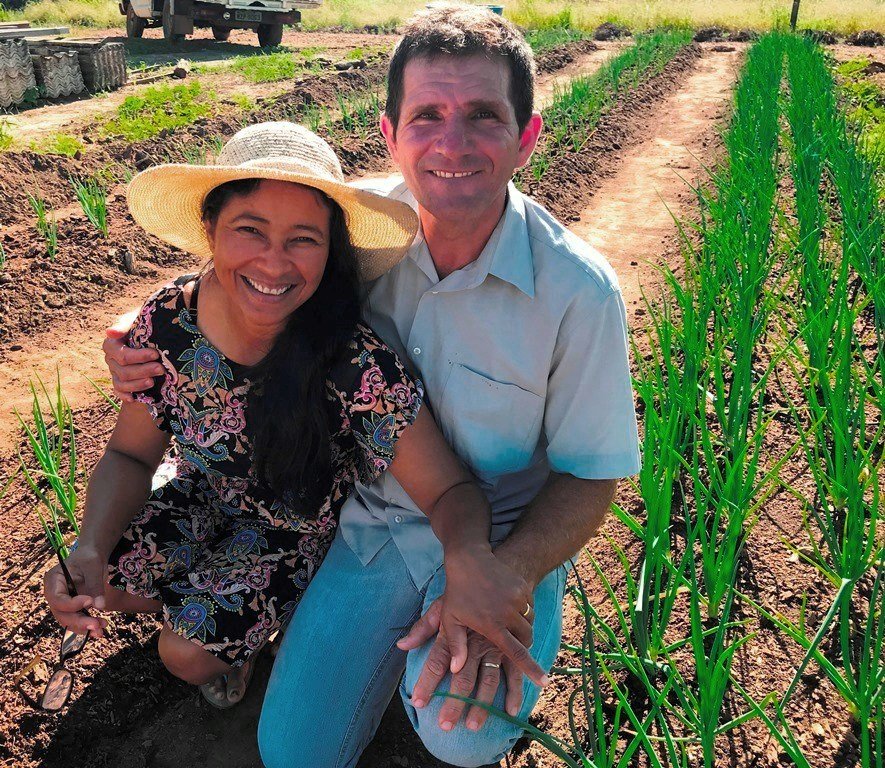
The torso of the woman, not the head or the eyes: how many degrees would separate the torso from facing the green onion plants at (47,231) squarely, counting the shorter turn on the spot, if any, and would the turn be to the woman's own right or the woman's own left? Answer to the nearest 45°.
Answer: approximately 180°

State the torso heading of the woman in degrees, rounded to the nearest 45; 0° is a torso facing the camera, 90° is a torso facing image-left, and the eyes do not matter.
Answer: approximately 0°

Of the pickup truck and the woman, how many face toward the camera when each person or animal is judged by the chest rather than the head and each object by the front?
1

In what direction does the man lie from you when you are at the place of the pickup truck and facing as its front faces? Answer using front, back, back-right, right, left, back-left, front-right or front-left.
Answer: back-left

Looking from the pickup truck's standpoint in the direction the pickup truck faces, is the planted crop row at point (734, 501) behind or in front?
behind

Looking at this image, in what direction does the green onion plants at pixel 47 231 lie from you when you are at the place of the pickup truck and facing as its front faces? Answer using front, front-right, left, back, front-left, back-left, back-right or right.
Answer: back-left

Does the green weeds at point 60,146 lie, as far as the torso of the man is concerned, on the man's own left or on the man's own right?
on the man's own right

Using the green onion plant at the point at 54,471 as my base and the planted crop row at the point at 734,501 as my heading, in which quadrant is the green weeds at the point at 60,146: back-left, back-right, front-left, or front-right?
back-left

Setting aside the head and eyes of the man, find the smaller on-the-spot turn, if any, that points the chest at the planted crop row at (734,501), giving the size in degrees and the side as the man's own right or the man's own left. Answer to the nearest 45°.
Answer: approximately 135° to the man's own left

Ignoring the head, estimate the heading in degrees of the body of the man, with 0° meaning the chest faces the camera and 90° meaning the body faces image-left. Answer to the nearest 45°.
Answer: approximately 45°
